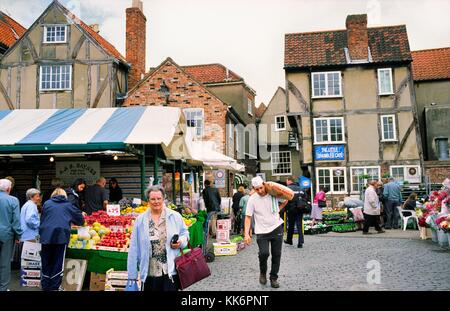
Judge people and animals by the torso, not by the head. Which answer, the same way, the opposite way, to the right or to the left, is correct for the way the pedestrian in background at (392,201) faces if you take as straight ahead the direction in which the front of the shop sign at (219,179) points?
the opposite way

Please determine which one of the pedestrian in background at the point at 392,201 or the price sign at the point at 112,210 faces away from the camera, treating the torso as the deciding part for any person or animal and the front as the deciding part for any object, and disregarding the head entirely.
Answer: the pedestrian in background

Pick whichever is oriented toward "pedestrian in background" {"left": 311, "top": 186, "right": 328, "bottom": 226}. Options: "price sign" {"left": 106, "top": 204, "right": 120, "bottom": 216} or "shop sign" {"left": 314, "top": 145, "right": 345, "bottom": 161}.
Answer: the shop sign

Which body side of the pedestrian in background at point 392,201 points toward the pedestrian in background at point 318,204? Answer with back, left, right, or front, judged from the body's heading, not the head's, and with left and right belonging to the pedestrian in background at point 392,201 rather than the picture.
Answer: left

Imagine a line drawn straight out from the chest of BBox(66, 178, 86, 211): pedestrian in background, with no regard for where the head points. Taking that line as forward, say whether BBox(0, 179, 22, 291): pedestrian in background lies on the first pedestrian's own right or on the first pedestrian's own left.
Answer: on the first pedestrian's own right

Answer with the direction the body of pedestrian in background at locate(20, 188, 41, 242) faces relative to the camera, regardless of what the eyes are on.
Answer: to the viewer's right

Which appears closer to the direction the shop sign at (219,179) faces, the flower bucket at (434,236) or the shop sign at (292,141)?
the flower bucket

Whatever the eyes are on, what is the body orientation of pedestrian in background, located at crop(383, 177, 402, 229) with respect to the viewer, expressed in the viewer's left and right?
facing away from the viewer
